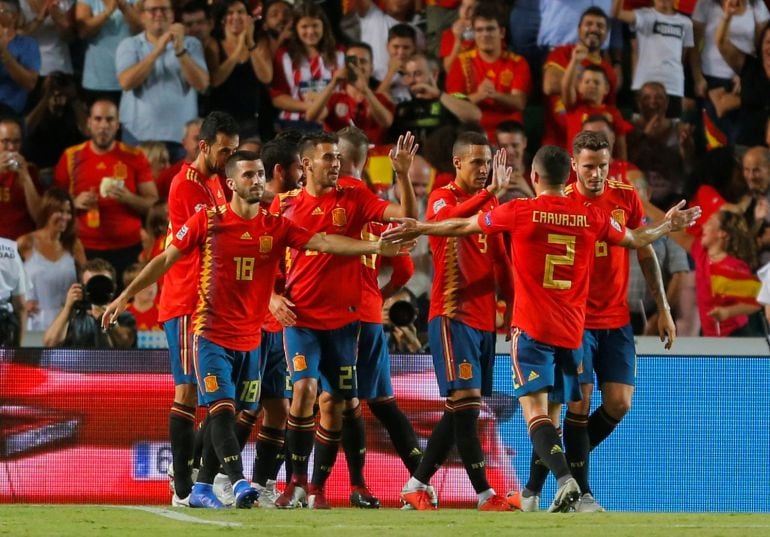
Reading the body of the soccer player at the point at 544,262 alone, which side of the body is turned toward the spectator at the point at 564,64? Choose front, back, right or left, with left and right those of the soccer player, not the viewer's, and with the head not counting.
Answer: front

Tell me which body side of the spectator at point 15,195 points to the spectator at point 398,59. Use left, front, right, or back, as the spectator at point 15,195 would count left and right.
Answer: left

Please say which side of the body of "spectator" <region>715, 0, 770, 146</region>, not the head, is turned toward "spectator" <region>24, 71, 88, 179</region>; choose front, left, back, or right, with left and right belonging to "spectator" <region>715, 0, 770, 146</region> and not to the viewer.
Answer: right

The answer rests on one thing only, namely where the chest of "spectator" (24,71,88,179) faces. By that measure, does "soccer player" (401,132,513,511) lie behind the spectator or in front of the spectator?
in front

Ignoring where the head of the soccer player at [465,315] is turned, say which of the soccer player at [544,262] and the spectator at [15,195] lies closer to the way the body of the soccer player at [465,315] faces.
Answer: the soccer player

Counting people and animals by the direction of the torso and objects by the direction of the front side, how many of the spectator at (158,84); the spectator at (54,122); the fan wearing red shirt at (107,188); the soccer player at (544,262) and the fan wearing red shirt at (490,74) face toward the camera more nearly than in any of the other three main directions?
4

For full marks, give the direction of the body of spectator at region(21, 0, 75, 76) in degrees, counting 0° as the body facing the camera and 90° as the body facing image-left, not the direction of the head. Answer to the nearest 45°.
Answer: approximately 0°

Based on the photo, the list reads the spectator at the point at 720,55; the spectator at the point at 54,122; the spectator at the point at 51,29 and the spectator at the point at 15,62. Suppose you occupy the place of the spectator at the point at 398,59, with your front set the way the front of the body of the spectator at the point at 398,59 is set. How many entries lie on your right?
3

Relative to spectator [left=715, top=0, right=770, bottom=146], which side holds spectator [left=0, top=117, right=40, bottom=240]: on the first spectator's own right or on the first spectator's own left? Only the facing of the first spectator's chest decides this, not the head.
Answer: on the first spectator's own right

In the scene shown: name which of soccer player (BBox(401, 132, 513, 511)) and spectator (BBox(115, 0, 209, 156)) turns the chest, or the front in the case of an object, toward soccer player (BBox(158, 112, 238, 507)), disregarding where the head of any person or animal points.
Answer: the spectator

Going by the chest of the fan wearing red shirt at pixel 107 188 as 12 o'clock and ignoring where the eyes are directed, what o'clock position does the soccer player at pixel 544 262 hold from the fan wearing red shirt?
The soccer player is roughly at 11 o'clock from the fan wearing red shirt.
